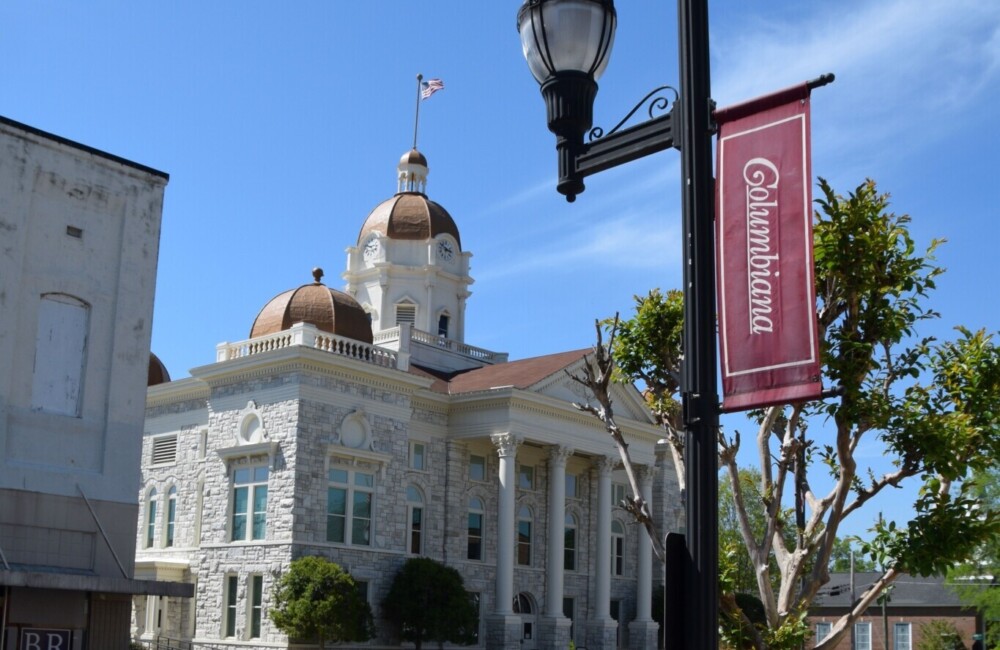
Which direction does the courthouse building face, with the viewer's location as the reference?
facing the viewer and to the right of the viewer

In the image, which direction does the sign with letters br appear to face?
toward the camera

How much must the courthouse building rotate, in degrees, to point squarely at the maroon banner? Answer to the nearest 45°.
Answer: approximately 45° to its right

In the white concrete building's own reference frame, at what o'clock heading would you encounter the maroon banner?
The maroon banner is roughly at 1 o'clock from the white concrete building.

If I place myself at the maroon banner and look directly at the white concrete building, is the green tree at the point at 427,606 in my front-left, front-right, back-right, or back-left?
front-right

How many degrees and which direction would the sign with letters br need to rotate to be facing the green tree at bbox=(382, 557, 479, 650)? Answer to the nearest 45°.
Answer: approximately 135° to its left

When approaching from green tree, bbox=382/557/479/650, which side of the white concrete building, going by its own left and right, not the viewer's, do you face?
left

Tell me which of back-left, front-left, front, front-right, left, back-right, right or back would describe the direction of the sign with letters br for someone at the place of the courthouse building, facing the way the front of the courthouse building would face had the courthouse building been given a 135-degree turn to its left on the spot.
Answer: back

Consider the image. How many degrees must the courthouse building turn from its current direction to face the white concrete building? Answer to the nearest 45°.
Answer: approximately 45° to its right

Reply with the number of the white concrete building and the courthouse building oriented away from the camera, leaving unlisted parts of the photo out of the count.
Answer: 0

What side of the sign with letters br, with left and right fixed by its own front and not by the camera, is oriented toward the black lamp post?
front

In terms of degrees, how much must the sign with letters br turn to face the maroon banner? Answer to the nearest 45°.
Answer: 0° — it already faces it

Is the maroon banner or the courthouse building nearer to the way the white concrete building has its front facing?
the maroon banner
